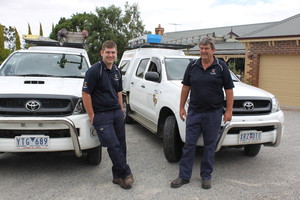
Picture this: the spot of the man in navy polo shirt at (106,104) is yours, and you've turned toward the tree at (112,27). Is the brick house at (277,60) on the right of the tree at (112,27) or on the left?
right

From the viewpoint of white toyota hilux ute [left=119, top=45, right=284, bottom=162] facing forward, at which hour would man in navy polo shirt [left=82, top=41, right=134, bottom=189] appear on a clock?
The man in navy polo shirt is roughly at 3 o'clock from the white toyota hilux ute.

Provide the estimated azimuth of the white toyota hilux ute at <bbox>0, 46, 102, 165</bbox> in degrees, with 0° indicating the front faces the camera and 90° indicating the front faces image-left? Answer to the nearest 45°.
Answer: approximately 0°

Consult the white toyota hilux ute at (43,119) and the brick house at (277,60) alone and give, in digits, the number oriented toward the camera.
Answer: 2

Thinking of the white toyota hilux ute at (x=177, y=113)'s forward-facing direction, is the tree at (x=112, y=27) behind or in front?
behind

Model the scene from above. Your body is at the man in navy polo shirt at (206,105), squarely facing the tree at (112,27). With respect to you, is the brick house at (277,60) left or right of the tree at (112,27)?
right

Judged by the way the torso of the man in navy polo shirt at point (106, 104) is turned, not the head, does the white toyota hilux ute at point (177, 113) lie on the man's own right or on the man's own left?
on the man's own left

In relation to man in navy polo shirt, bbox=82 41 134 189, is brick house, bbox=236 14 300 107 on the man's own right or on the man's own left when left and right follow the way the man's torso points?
on the man's own left

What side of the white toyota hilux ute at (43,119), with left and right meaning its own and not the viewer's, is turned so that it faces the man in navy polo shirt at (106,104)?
front

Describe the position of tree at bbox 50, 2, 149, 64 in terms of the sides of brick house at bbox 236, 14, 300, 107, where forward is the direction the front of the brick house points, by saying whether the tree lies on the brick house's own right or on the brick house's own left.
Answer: on the brick house's own right

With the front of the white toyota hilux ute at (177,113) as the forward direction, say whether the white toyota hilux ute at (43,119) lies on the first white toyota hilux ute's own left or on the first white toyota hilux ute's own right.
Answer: on the first white toyota hilux ute's own right

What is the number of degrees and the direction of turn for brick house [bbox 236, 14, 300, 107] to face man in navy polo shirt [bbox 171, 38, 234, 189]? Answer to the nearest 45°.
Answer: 0° — it already faces them

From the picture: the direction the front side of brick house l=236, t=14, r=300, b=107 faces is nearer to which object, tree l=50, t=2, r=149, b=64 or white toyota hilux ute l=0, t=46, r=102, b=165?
the white toyota hilux ute
